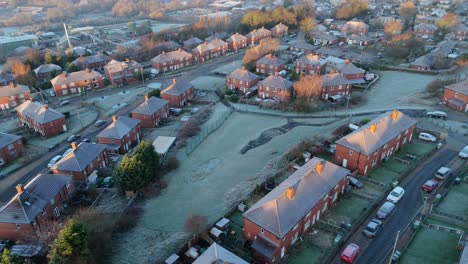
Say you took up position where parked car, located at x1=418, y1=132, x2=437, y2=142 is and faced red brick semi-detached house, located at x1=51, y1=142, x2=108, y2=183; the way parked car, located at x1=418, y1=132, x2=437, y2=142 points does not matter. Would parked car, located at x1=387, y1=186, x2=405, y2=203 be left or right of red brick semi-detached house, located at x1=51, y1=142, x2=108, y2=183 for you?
left

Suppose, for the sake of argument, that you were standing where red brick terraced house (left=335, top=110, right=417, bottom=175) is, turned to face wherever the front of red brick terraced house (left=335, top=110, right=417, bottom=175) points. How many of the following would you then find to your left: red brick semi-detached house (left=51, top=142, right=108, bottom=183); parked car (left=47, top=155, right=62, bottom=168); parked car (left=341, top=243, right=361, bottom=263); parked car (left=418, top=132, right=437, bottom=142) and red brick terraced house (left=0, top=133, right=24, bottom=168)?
1

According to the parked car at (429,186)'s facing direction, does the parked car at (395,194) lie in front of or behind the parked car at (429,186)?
in front

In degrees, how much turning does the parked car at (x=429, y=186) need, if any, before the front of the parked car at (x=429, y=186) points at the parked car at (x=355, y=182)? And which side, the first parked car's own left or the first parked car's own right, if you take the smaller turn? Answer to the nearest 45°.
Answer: approximately 45° to the first parked car's own right

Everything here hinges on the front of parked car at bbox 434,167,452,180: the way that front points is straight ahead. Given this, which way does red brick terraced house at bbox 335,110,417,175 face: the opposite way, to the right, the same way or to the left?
to the left

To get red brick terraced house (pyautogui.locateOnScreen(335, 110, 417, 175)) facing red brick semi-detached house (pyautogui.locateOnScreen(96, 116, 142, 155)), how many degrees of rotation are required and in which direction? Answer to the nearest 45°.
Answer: approximately 135° to its right

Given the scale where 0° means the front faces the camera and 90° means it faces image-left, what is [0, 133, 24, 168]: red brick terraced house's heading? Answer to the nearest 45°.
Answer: approximately 315°

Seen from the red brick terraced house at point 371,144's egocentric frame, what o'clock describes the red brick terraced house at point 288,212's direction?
the red brick terraced house at point 288,212 is roughly at 2 o'clock from the red brick terraced house at point 371,144.

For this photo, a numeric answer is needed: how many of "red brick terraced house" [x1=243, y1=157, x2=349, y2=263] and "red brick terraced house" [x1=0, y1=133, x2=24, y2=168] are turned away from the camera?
0

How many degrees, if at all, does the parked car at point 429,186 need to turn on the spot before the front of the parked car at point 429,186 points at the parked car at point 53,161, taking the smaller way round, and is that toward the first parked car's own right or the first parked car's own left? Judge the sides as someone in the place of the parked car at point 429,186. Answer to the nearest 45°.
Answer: approximately 45° to the first parked car's own right

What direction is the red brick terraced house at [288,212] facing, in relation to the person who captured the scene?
facing the viewer and to the right of the viewer

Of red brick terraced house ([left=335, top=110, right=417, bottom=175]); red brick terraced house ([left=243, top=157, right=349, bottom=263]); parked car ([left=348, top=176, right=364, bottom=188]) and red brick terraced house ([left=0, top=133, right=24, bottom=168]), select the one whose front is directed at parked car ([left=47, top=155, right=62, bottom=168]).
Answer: red brick terraced house ([left=0, top=133, right=24, bottom=168])

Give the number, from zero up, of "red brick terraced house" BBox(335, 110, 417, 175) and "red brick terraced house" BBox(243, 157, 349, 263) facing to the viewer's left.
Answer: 0
